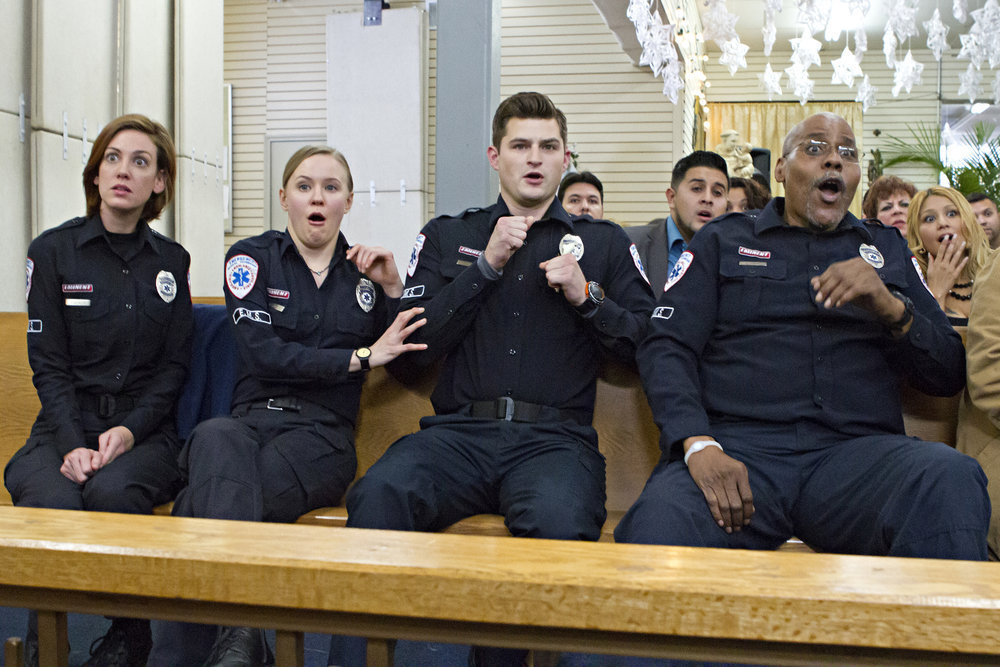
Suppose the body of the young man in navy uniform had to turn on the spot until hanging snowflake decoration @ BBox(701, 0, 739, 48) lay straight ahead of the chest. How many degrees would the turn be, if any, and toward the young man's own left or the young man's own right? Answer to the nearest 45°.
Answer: approximately 180°

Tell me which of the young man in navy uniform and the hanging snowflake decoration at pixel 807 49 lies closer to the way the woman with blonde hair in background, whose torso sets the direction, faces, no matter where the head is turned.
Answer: the young man in navy uniform

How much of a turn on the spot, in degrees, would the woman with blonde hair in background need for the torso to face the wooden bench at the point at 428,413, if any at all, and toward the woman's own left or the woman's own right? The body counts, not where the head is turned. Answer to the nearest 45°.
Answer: approximately 45° to the woman's own right

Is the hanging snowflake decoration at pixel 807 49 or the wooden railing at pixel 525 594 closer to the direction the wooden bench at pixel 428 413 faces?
the wooden railing

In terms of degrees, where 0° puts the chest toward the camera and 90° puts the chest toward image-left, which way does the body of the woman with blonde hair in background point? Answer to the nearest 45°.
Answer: approximately 0°

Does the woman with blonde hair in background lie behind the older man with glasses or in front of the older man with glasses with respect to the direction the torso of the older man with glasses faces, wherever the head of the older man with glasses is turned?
behind

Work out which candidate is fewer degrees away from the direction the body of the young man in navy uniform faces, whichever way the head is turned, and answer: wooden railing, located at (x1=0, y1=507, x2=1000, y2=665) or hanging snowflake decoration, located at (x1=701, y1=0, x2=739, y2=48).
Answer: the wooden railing

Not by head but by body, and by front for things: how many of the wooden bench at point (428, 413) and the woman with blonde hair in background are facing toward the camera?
2

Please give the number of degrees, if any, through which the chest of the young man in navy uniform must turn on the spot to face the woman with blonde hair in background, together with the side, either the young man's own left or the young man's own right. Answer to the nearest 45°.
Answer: approximately 135° to the young man's own left

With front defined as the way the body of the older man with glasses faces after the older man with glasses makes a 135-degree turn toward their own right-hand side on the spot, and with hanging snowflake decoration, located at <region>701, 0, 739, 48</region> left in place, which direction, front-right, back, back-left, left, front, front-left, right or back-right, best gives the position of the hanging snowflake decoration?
front-right
